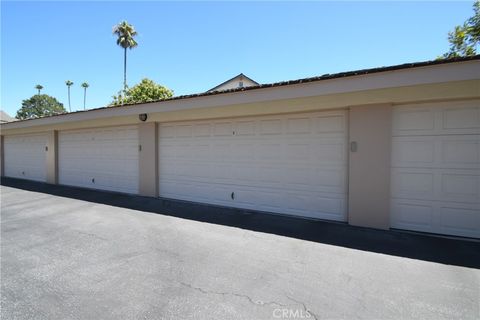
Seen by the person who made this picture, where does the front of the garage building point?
facing the viewer and to the left of the viewer

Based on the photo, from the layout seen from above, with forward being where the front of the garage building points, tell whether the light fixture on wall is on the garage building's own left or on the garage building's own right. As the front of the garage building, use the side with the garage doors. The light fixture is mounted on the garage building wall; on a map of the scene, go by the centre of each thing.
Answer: on the garage building's own right

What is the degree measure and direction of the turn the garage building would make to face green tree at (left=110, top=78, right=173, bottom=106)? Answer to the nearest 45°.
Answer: approximately 90° to its right

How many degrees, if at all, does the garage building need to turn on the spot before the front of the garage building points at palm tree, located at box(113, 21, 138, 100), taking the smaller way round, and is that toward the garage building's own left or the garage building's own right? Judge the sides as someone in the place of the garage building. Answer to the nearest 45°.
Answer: approximately 90° to the garage building's own right

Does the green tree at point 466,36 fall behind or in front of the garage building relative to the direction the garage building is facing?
behind

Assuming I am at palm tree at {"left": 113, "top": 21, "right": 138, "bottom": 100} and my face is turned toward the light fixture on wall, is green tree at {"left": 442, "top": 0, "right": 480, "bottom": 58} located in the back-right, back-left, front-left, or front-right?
front-left
